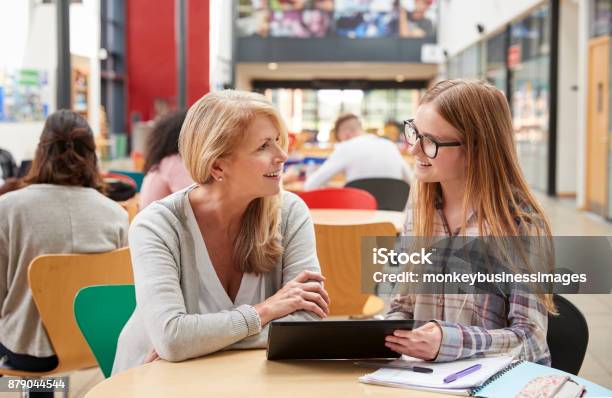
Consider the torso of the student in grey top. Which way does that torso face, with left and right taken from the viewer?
facing away from the viewer

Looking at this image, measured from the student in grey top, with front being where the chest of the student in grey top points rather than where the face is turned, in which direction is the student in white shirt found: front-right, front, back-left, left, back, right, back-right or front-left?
front-right

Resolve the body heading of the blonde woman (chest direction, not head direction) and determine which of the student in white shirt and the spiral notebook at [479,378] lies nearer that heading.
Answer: the spiral notebook

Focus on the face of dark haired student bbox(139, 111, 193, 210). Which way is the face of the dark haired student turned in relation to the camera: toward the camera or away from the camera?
away from the camera

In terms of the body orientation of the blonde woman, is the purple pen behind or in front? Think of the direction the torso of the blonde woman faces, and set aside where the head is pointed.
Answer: in front

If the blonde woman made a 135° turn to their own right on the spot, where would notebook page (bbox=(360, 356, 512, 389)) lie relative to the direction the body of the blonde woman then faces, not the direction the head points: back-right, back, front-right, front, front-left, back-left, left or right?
back-left

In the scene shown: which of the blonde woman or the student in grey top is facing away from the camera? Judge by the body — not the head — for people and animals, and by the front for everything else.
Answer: the student in grey top

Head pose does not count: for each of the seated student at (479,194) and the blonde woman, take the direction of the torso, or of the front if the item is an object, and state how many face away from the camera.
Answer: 0

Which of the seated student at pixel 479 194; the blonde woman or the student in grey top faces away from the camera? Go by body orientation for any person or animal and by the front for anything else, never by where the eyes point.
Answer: the student in grey top

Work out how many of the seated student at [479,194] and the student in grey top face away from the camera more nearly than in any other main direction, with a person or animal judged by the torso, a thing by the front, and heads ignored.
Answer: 1

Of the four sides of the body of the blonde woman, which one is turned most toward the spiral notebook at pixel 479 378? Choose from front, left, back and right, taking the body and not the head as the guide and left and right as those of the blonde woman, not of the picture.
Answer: front

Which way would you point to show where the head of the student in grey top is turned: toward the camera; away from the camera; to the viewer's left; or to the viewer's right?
away from the camera

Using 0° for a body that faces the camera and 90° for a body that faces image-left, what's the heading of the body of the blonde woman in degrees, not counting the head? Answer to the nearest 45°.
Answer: approximately 315°

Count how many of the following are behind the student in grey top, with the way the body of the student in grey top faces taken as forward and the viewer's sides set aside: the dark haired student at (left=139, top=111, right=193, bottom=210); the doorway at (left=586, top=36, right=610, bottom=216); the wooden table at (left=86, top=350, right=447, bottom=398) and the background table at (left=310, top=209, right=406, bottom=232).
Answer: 1

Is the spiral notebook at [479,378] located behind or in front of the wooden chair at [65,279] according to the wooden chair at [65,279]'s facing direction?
behind

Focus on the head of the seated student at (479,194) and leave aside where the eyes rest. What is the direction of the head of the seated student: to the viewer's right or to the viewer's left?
to the viewer's left

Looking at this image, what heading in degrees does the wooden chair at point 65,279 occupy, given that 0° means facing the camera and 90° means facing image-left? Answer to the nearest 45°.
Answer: approximately 135°
